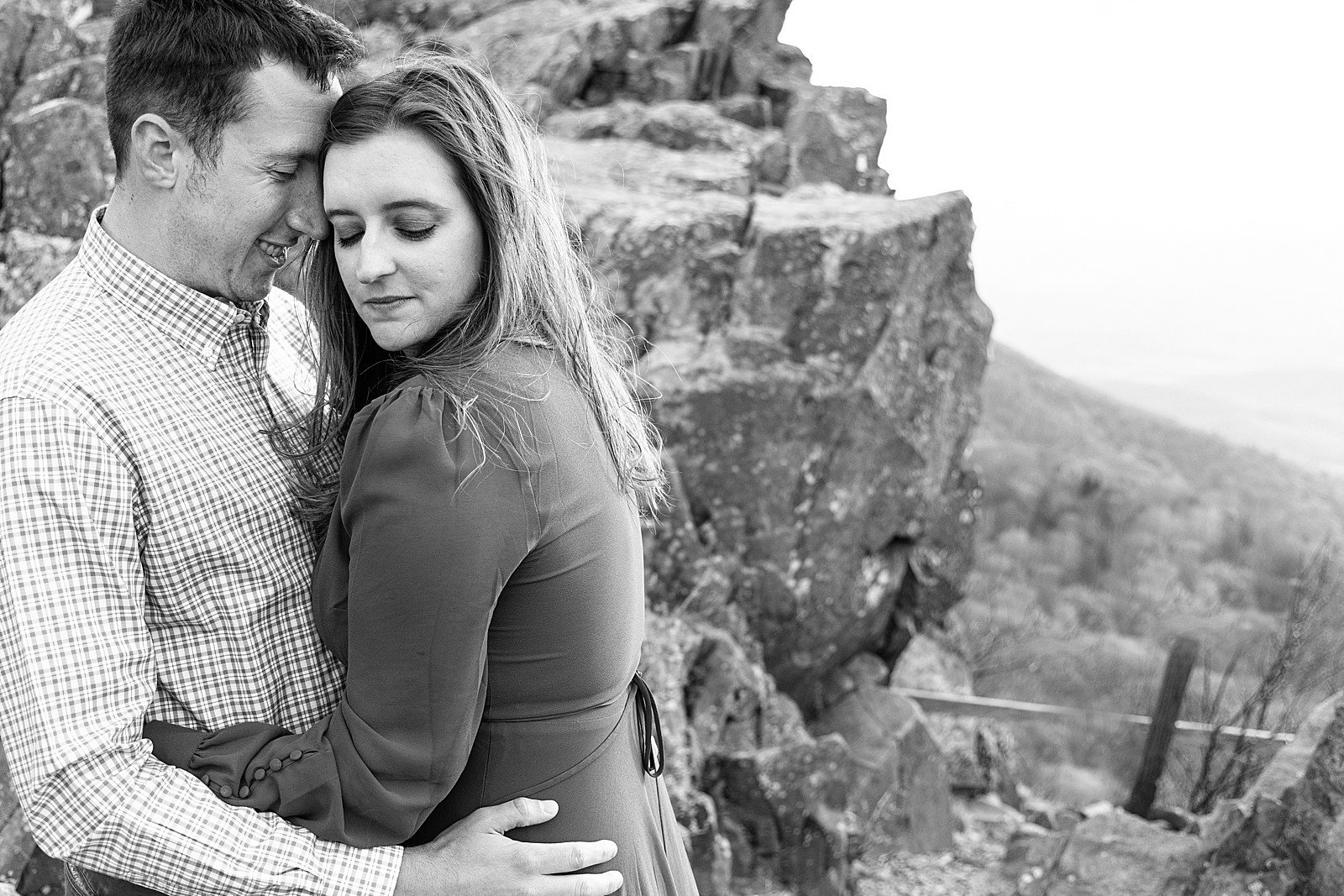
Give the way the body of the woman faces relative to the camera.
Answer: to the viewer's left

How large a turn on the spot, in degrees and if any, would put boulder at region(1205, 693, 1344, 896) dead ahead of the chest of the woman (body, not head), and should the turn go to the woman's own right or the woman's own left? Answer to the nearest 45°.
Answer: approximately 135° to the woman's own right

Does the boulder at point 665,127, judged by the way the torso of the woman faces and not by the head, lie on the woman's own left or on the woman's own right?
on the woman's own right
